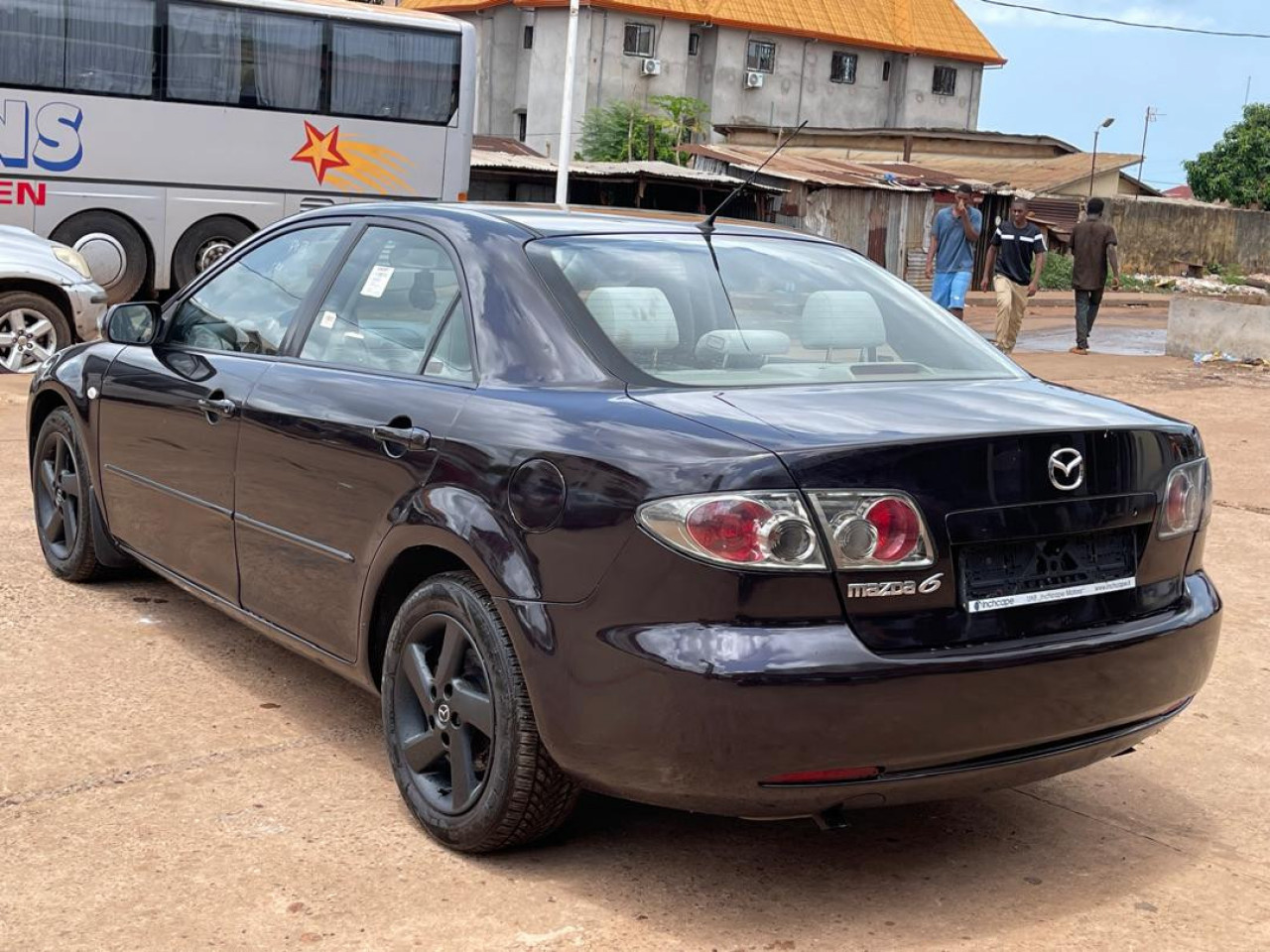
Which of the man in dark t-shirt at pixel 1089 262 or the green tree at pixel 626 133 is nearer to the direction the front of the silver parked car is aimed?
the man in dark t-shirt

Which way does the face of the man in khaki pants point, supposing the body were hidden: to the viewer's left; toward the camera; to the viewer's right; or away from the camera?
toward the camera

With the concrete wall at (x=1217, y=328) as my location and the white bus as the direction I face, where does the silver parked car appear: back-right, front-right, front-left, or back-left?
front-left

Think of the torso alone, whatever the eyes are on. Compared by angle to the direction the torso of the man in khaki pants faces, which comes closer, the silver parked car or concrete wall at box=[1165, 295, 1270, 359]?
the silver parked car

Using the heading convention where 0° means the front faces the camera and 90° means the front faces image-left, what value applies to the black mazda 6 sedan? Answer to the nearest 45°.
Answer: approximately 135°

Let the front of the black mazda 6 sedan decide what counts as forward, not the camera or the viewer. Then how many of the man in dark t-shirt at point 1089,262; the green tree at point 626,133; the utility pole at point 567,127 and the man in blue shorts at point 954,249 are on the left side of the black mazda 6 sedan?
0

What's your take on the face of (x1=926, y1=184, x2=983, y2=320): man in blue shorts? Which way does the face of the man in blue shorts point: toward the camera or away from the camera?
toward the camera

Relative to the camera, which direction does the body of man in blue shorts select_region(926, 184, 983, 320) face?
toward the camera

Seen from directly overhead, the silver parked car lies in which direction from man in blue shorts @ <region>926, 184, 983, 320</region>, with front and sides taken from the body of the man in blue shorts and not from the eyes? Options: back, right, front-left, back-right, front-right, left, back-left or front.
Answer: front-right

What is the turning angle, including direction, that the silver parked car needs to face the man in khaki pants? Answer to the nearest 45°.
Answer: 0° — it already faces them

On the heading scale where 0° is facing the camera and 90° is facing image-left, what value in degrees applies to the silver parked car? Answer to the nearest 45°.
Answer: approximately 270°

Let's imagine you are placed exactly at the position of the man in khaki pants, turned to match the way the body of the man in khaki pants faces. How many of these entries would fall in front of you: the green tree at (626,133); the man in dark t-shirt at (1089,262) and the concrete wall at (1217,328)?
0
